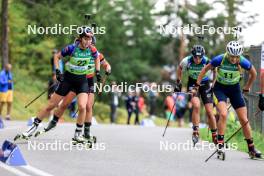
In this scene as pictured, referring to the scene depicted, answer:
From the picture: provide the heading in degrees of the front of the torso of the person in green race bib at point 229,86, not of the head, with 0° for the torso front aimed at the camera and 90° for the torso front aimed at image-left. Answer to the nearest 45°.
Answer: approximately 0°

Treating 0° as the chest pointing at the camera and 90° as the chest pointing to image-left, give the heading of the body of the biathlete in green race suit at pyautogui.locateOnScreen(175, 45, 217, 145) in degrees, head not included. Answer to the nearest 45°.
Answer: approximately 0°

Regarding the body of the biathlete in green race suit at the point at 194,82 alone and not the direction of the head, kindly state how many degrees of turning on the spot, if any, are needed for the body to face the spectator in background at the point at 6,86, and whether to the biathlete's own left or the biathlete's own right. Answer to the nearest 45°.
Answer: approximately 135° to the biathlete's own right

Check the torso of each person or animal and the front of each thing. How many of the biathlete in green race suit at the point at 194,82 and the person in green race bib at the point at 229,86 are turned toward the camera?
2

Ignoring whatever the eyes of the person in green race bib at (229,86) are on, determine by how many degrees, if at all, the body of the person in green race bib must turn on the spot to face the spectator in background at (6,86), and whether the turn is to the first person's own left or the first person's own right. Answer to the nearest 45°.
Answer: approximately 135° to the first person's own right

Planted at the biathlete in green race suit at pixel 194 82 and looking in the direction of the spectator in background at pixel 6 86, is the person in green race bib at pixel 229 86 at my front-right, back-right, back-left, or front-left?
back-left
